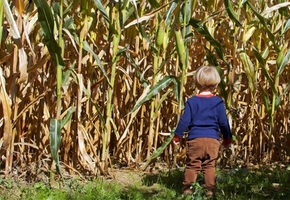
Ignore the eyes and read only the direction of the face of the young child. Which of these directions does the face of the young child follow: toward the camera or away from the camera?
away from the camera

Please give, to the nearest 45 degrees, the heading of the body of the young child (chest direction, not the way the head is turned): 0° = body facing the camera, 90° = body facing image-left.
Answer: approximately 180°
